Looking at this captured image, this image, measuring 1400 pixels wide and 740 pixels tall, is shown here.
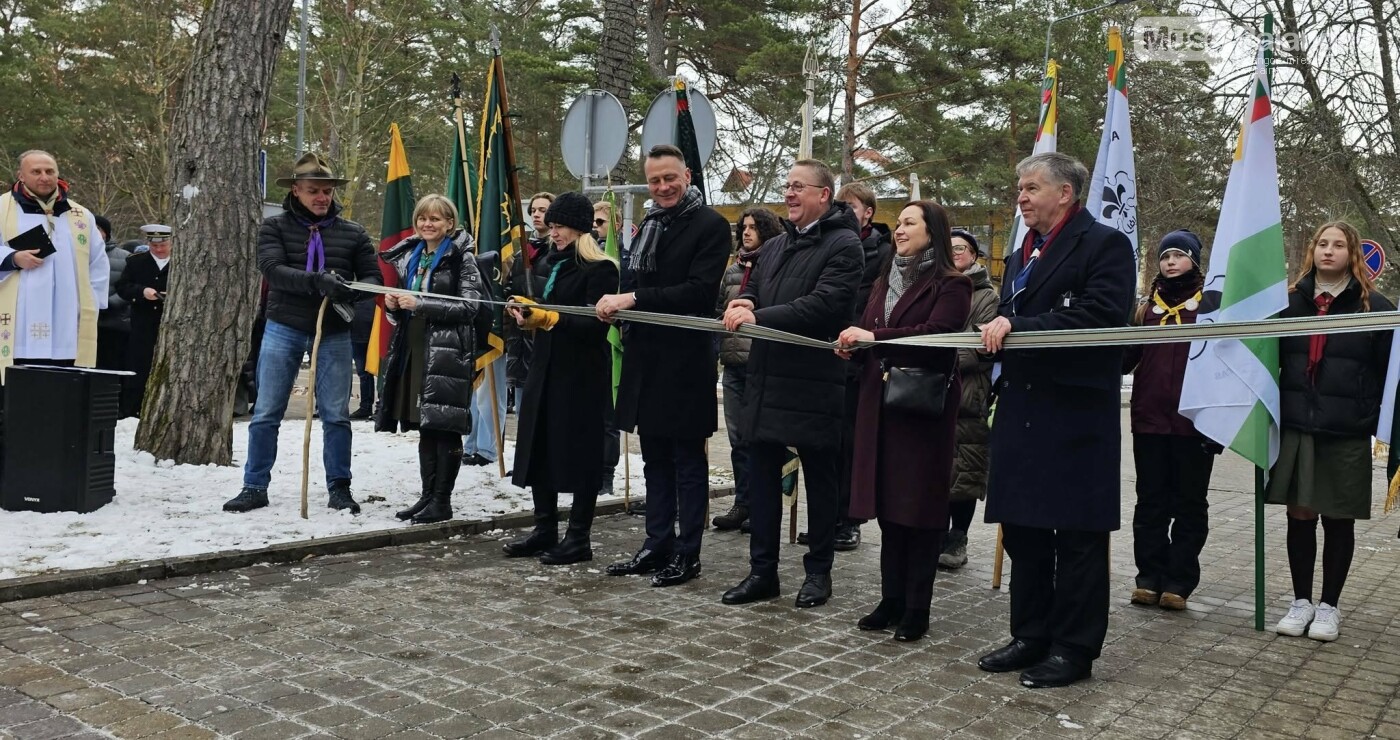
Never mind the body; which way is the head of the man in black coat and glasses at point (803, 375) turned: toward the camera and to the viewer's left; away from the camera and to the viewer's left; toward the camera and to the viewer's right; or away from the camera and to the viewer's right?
toward the camera and to the viewer's left

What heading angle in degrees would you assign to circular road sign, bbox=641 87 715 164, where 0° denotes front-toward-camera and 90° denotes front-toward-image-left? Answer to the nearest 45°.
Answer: approximately 180°

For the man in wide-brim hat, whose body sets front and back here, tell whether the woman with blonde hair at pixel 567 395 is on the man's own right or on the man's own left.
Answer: on the man's own left

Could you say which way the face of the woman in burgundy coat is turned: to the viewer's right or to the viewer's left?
to the viewer's left

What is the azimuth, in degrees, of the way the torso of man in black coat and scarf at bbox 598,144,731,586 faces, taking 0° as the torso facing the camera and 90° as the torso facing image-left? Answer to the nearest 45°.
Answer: approximately 45°

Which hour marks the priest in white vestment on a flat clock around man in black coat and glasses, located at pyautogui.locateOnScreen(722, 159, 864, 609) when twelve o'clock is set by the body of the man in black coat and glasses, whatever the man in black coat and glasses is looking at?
The priest in white vestment is roughly at 2 o'clock from the man in black coat and glasses.

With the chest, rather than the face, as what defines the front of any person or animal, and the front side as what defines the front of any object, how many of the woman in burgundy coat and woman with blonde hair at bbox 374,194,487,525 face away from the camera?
0

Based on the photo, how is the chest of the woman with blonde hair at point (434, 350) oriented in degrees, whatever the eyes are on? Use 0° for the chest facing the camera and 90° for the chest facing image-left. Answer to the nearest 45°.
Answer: approximately 45°

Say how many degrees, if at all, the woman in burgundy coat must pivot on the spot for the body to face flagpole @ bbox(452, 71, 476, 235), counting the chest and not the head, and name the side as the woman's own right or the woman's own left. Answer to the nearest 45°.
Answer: approximately 90° to the woman's own right
